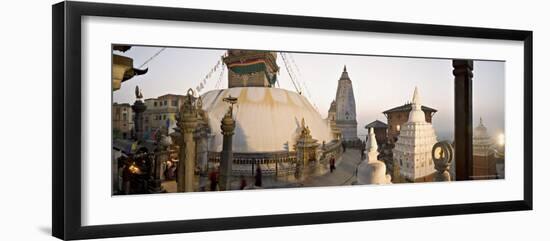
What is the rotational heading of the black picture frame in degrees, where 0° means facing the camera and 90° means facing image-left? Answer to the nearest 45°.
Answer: approximately 315°
